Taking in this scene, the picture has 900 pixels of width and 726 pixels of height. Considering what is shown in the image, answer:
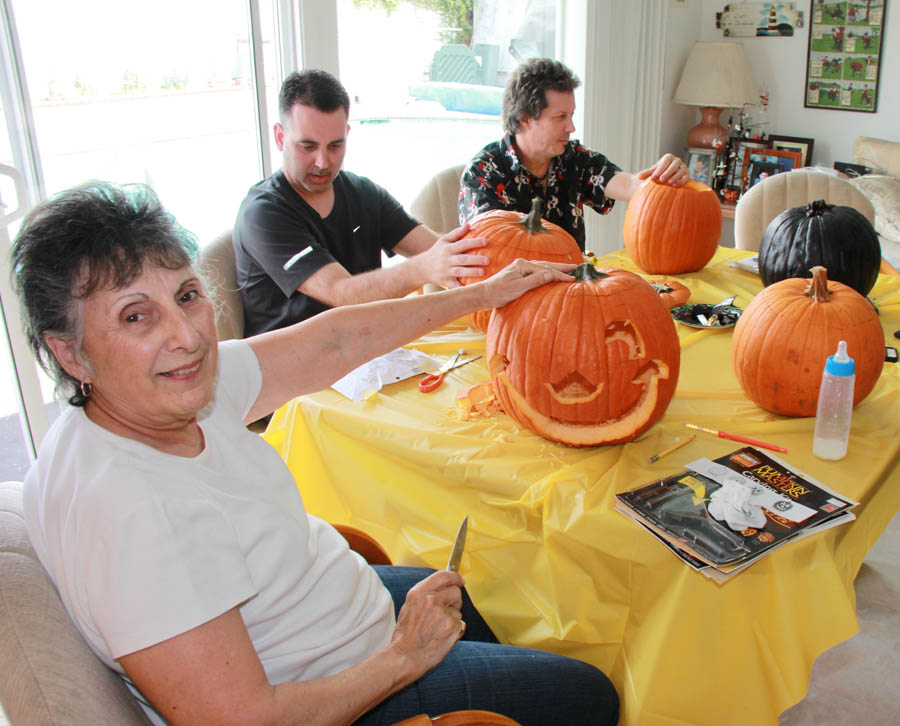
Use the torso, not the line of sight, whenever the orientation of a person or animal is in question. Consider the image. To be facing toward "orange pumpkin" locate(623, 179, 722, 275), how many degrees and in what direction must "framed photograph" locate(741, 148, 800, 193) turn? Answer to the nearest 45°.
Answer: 0° — it already faces it

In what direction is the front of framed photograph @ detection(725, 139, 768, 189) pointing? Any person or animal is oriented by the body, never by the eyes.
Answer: toward the camera

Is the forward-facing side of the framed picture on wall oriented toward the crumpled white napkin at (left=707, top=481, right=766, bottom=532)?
yes

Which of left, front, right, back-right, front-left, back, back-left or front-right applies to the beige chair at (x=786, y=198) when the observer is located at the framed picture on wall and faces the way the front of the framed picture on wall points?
front

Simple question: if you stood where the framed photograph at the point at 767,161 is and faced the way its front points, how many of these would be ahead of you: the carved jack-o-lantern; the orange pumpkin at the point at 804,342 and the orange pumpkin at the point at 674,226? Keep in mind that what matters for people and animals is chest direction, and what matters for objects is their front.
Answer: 3

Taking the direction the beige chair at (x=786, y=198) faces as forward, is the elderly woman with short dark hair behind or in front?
in front

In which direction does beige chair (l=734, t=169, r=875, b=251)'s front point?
toward the camera

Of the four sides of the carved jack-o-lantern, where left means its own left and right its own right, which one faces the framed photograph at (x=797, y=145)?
back
